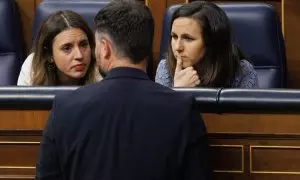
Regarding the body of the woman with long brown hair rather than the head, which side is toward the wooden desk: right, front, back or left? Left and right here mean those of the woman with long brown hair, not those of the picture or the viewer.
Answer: front

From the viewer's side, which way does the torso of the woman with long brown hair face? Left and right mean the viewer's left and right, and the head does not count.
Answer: facing the viewer and to the right of the viewer

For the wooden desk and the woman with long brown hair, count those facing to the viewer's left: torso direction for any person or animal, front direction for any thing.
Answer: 0

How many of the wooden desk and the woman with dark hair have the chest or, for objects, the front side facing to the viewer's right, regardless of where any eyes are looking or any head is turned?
0
